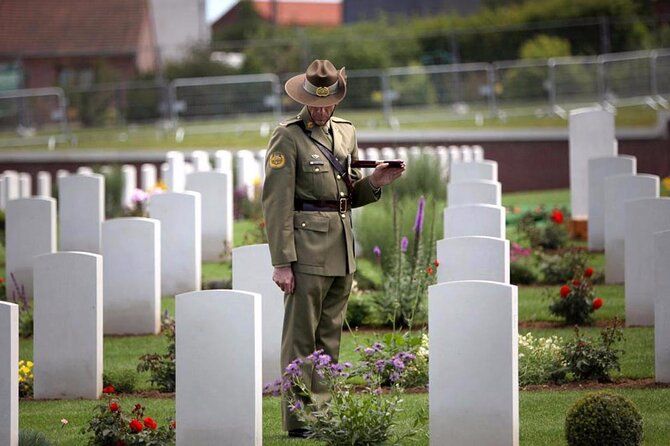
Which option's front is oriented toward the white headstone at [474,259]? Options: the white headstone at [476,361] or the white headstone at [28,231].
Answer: the white headstone at [476,361]

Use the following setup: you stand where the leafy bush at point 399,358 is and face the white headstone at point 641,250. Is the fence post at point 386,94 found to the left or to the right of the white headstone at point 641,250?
left

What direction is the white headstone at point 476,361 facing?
away from the camera

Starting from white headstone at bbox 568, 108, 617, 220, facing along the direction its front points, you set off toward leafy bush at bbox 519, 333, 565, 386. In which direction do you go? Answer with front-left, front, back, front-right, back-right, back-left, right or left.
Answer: back

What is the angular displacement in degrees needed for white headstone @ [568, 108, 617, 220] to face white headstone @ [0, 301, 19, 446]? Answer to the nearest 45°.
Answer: approximately 180°

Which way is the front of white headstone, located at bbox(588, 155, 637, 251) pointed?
away from the camera

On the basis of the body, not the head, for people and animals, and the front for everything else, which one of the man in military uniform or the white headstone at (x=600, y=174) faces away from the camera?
the white headstone

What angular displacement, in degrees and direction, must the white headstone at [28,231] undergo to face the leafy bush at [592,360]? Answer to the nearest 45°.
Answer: approximately 135° to its right
